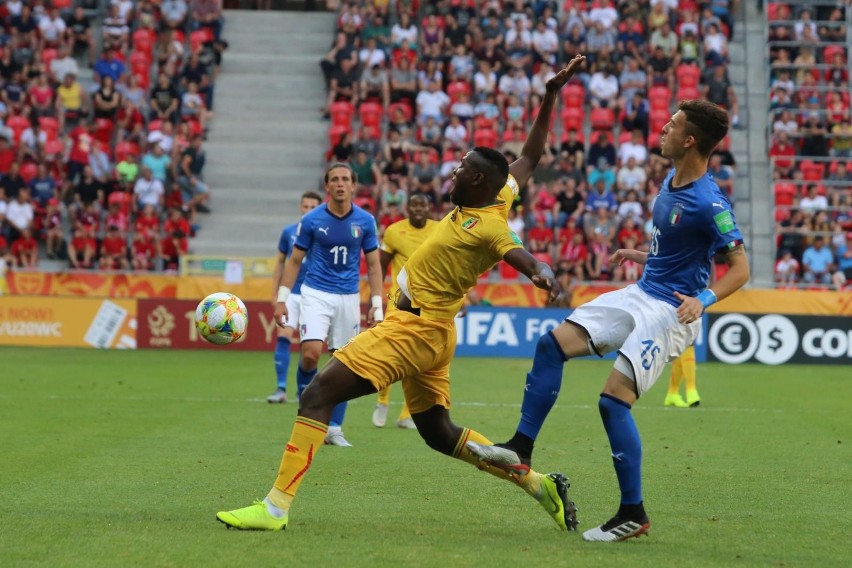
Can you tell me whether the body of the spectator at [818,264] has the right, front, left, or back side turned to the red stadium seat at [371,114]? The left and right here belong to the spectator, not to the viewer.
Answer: right

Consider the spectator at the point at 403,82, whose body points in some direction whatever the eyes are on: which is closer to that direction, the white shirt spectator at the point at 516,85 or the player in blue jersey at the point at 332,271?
the player in blue jersey

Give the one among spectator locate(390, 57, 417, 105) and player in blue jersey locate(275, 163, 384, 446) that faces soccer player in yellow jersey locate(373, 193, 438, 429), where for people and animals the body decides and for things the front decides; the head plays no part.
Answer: the spectator

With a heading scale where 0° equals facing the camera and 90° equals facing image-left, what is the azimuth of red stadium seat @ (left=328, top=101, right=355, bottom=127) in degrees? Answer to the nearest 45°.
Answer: approximately 0°

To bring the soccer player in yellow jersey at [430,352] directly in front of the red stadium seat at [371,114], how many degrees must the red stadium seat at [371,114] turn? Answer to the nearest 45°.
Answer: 0° — it already faces them

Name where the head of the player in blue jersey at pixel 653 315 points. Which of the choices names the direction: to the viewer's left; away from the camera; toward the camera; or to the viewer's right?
to the viewer's left

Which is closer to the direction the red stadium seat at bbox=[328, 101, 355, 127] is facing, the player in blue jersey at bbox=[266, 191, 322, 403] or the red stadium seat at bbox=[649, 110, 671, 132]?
the player in blue jersey

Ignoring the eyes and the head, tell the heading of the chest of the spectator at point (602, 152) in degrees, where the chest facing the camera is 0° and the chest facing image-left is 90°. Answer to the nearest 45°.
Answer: approximately 0°

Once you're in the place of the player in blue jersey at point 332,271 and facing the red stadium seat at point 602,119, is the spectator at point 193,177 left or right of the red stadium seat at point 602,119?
left
